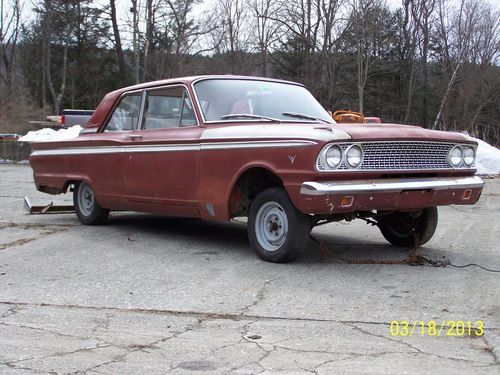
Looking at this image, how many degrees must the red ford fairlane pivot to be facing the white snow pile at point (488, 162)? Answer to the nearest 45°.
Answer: approximately 90° to its left

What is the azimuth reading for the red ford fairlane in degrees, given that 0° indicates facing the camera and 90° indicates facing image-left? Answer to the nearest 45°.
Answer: approximately 315°

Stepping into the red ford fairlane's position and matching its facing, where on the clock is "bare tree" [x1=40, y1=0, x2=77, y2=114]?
The bare tree is roughly at 7 o'clock from the red ford fairlane.

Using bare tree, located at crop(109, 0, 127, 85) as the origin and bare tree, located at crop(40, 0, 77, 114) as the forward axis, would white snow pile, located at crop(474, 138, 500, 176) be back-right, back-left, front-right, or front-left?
back-left

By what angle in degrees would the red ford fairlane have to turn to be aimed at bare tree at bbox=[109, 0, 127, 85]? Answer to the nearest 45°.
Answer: approximately 135° to its left
